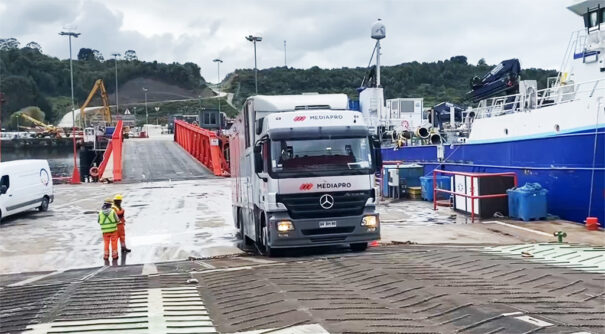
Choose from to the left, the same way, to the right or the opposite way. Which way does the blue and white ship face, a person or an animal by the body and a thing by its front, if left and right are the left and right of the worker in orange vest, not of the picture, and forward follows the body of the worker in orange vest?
to the right

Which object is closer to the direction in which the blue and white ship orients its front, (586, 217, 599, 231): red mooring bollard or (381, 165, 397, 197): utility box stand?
the red mooring bollard

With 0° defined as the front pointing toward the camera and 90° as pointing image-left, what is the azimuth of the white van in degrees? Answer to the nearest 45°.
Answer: approximately 45°

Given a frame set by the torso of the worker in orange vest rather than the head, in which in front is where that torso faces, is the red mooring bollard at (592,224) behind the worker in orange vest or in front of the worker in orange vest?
in front

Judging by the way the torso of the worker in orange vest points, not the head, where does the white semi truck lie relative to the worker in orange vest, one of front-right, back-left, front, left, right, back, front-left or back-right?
front-right

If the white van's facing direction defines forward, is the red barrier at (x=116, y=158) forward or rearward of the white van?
rearward
